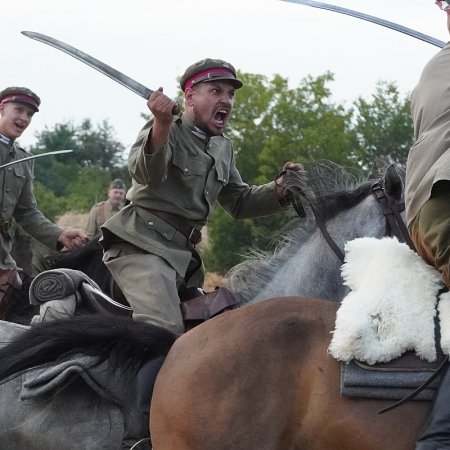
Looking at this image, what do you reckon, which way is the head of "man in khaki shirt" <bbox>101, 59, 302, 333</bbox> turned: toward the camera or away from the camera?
toward the camera

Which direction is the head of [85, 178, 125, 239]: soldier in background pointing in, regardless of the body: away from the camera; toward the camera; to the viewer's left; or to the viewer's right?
toward the camera

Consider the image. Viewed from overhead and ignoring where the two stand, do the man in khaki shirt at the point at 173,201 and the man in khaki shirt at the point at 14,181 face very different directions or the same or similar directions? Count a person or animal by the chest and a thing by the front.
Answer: same or similar directions

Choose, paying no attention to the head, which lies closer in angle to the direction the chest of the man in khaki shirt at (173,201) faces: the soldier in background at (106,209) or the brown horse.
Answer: the brown horse

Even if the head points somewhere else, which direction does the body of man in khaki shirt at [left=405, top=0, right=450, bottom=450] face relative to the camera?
to the viewer's right

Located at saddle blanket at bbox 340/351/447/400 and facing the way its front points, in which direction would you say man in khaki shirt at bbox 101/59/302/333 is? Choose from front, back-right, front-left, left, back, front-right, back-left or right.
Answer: back-left

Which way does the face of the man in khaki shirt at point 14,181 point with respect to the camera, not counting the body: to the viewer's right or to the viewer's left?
to the viewer's right

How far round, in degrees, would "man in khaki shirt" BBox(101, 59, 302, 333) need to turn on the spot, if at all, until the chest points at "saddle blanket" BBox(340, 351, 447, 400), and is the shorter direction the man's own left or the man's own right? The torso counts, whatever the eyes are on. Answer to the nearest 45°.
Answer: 0° — they already face it

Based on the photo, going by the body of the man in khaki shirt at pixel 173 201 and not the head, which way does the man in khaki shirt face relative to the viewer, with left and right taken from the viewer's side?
facing the viewer and to the right of the viewer

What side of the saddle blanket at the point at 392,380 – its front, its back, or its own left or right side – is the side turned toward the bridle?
left
